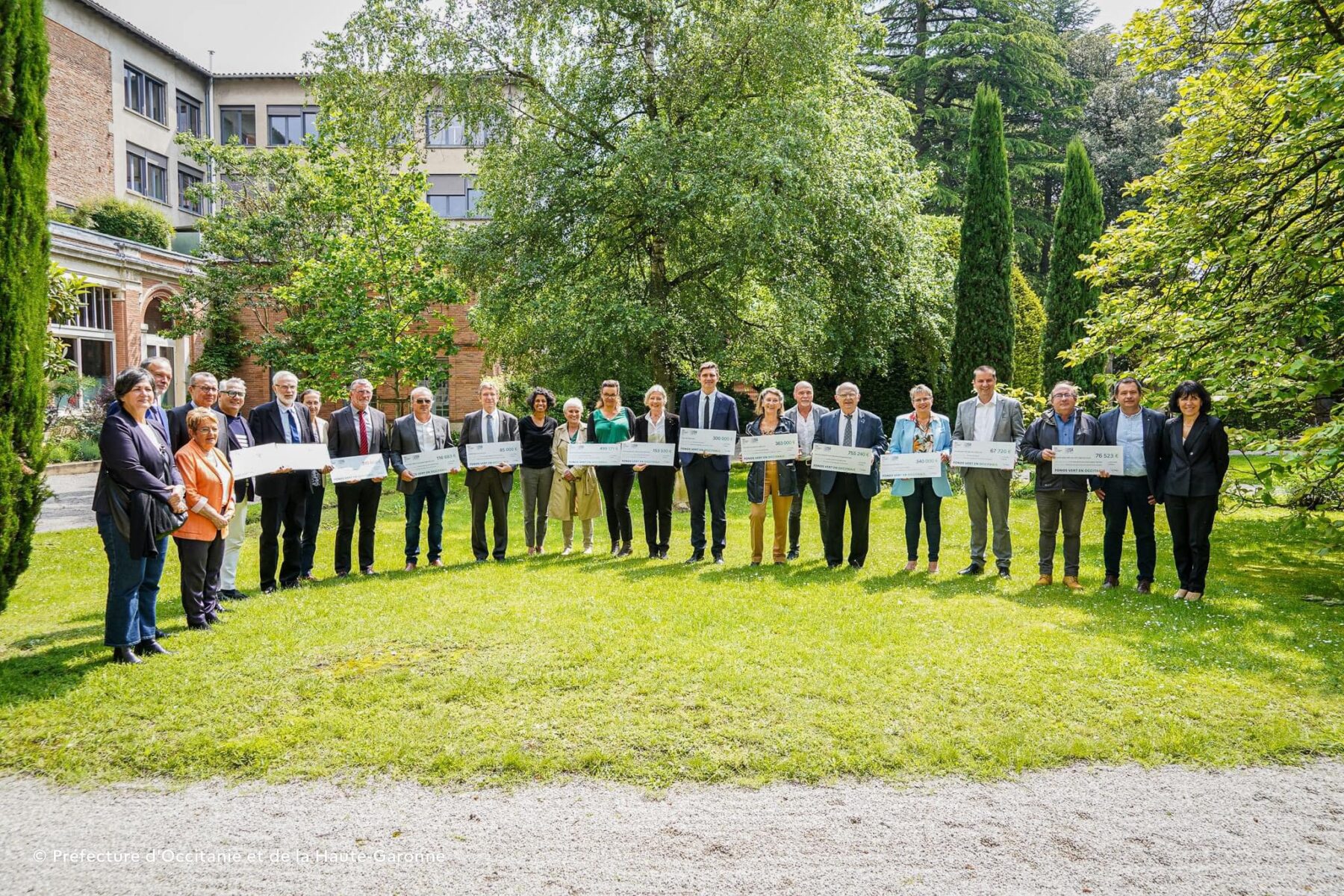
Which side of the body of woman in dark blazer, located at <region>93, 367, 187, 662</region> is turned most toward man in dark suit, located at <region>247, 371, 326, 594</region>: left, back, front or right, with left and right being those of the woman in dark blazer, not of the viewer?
left

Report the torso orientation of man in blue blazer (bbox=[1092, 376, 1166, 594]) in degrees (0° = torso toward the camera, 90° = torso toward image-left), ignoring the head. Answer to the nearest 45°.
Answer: approximately 0°

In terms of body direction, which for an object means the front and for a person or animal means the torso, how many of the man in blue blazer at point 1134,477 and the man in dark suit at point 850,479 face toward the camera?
2

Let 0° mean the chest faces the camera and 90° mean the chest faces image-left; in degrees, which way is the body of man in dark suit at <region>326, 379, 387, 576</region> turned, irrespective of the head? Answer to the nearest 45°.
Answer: approximately 0°

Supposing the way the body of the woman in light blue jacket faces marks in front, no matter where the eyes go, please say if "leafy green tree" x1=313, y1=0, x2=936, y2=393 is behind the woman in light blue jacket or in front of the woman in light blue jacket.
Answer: behind

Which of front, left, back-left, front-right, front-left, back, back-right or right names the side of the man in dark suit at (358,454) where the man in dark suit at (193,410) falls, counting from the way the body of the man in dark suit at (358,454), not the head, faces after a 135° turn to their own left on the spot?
back

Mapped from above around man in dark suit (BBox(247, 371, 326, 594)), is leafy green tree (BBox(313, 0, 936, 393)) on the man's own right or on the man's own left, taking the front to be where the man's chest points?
on the man's own left

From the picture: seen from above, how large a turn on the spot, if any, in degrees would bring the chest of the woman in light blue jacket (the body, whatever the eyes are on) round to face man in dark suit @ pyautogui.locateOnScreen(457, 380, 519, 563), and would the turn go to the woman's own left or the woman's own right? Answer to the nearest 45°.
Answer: approximately 90° to the woman's own right
